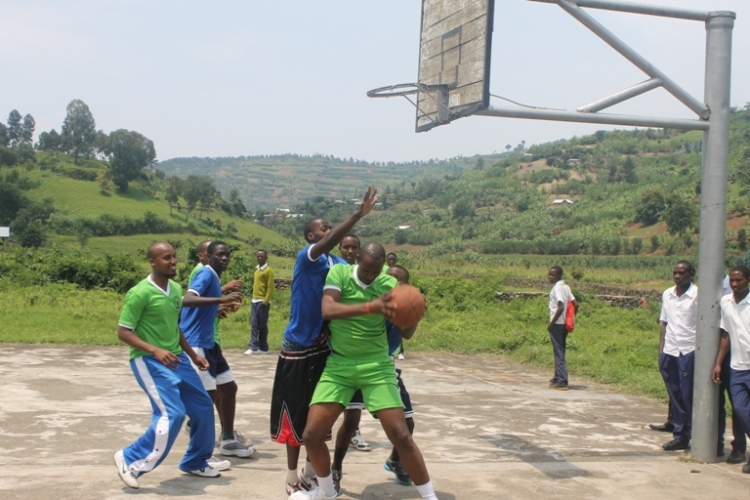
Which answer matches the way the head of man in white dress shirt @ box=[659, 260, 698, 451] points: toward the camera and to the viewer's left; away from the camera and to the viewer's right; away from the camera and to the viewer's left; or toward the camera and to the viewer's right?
toward the camera and to the viewer's left

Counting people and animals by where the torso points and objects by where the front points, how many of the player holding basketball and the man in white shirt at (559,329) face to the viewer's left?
1

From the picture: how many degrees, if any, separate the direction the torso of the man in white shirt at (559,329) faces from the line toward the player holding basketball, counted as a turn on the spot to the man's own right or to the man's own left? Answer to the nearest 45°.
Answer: approximately 90° to the man's own left

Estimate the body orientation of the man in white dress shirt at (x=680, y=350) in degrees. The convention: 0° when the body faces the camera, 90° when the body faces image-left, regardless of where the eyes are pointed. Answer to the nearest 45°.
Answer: approximately 45°

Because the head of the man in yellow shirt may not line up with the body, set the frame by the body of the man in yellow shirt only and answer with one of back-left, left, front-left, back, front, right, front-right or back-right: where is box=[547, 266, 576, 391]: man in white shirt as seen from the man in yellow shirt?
left

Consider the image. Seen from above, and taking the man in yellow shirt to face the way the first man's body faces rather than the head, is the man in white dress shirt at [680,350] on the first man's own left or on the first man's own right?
on the first man's own left

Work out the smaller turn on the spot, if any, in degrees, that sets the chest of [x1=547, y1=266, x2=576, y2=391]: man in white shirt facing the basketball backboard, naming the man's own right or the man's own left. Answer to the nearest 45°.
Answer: approximately 90° to the man's own left

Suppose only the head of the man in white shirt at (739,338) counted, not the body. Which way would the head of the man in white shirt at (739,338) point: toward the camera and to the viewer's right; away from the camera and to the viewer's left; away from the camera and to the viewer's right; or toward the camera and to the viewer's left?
toward the camera and to the viewer's left

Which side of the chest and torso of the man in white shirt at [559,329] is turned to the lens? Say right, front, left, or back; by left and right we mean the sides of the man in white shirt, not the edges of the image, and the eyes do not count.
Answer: left
